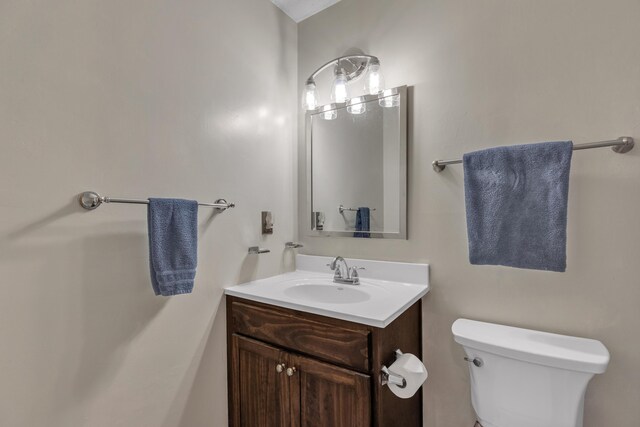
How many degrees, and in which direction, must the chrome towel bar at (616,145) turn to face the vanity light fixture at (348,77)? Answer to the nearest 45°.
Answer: approximately 45° to its right

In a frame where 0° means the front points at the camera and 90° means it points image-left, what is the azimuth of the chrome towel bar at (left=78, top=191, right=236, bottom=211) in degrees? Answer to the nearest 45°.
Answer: approximately 315°

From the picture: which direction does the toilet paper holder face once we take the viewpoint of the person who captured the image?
facing the viewer and to the right of the viewer

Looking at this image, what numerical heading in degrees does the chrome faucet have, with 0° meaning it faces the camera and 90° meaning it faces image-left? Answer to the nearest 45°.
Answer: approximately 45°

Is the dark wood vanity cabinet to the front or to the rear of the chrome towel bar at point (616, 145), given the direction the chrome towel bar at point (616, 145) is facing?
to the front

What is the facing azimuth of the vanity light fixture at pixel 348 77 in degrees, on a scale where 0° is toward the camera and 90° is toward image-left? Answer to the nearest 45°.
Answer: approximately 45°

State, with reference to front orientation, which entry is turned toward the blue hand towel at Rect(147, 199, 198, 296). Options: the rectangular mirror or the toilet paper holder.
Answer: the rectangular mirror

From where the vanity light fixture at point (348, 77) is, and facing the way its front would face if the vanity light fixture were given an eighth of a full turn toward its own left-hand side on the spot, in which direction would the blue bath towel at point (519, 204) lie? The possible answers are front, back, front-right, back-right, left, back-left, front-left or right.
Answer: front-left

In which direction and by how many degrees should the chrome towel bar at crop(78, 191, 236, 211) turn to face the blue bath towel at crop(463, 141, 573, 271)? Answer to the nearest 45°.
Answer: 0° — it already faces it
